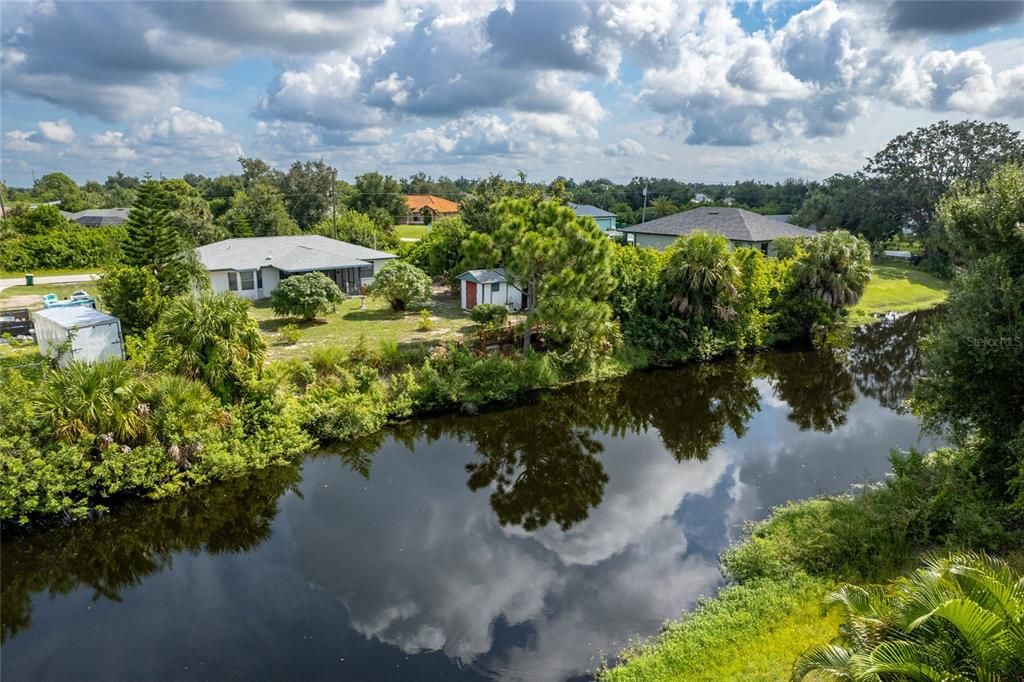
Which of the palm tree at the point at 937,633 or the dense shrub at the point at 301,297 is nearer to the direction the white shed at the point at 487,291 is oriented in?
the dense shrub

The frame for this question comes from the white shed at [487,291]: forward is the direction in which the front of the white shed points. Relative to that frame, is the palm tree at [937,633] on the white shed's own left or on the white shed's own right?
on the white shed's own left

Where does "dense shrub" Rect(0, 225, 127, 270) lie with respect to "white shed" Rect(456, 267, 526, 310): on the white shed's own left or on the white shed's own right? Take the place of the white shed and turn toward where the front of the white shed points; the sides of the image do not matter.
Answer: on the white shed's own right

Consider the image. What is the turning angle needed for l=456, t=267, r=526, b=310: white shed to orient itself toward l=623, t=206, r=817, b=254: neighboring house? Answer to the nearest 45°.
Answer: approximately 180°

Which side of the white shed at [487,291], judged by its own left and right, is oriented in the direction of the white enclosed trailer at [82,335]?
front

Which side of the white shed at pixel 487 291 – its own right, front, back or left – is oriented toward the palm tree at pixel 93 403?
front

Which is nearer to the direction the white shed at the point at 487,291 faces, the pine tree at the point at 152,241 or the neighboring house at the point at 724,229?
the pine tree

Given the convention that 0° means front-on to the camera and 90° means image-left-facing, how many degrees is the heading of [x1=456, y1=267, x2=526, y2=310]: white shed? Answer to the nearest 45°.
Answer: approximately 45°

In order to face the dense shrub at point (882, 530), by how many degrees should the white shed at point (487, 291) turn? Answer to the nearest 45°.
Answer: approximately 45° to its left
